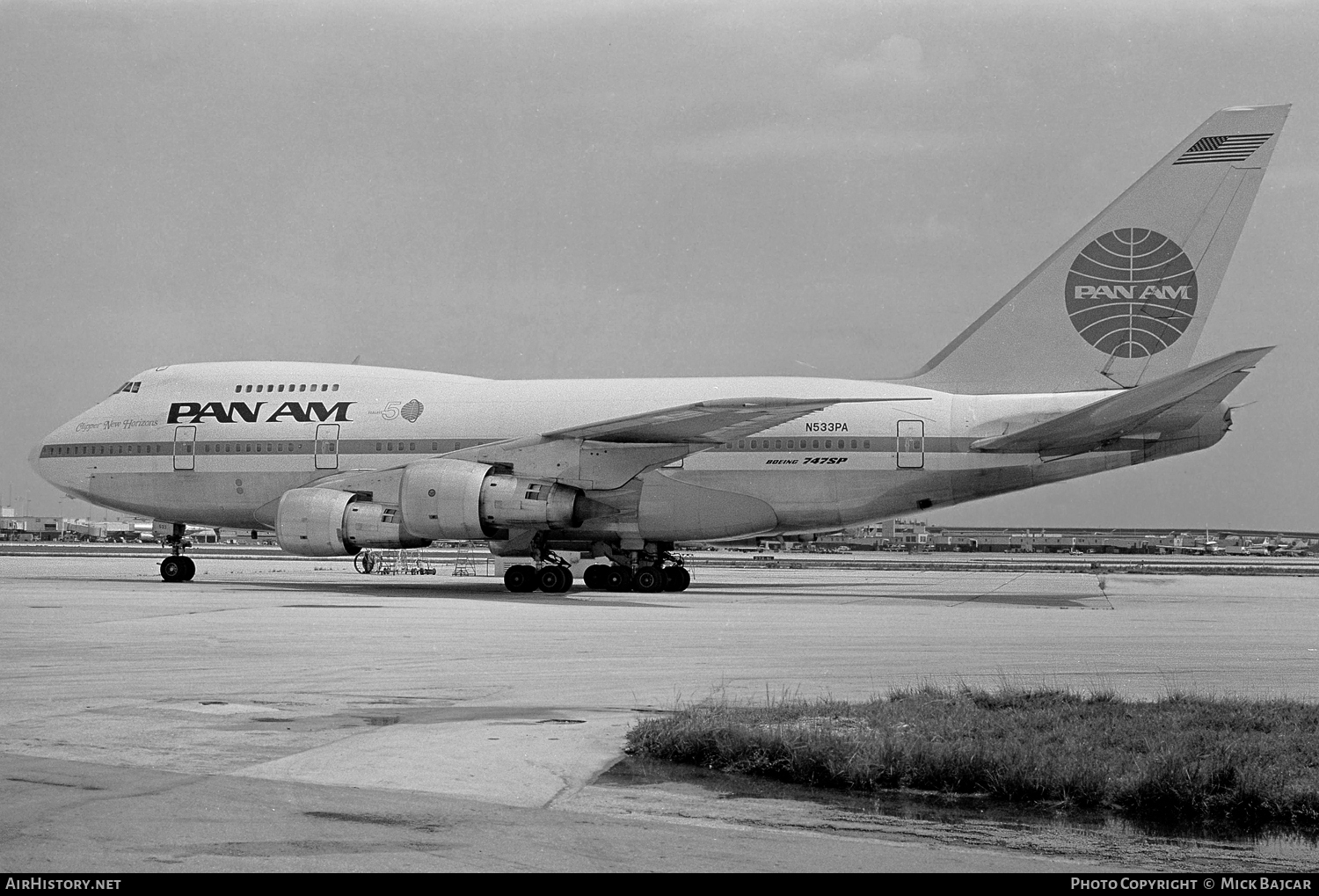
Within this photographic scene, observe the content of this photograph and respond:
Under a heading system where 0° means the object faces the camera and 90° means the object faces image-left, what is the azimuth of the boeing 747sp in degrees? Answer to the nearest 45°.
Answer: approximately 90°
